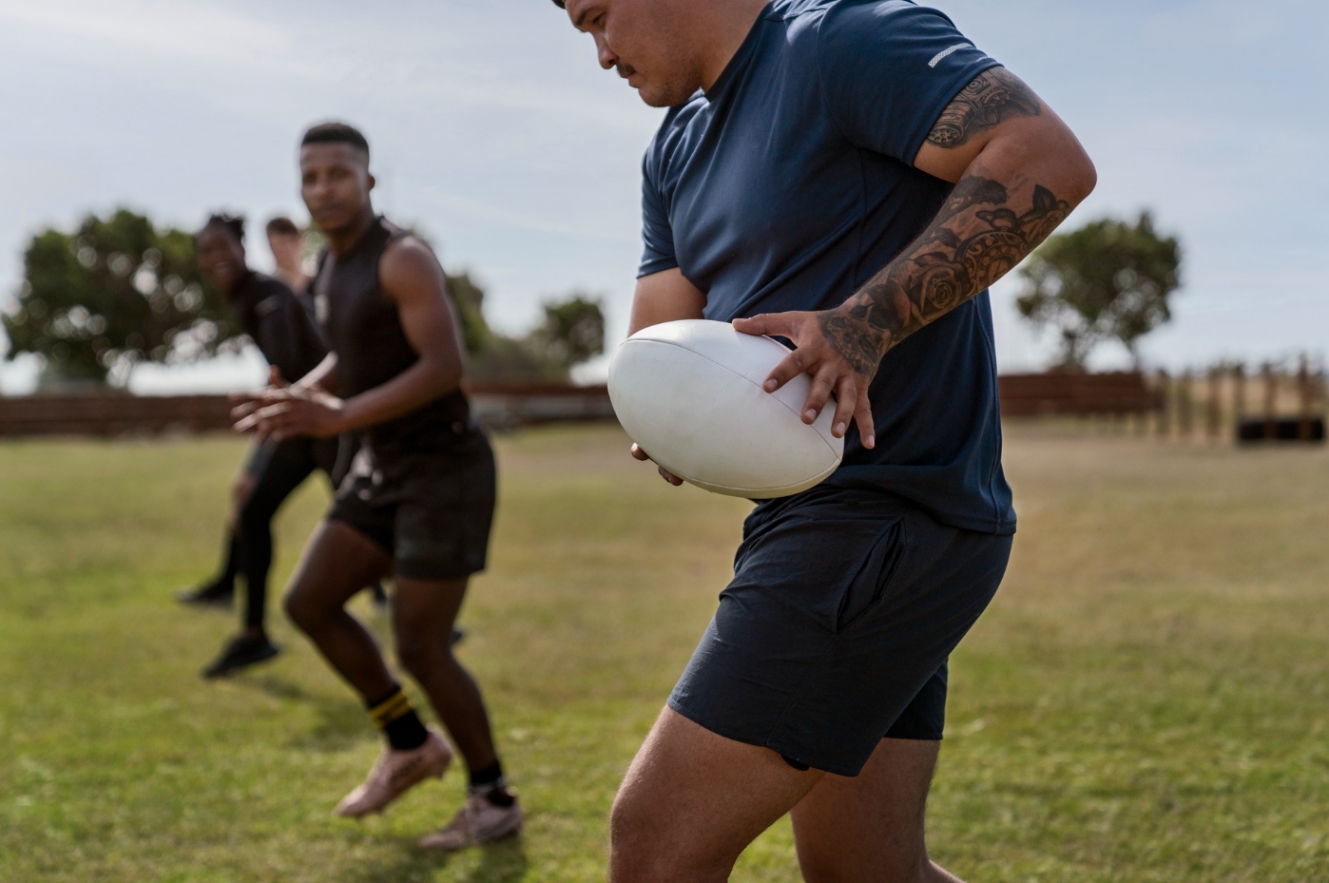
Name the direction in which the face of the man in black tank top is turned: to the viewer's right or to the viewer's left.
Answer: to the viewer's left

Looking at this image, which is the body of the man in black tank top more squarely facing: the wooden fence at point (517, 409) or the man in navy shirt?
the man in navy shirt

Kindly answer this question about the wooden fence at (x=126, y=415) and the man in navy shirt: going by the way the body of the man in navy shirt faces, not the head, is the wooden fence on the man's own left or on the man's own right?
on the man's own right

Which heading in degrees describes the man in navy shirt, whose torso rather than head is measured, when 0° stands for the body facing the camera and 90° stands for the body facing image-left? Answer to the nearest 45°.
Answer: approximately 45°

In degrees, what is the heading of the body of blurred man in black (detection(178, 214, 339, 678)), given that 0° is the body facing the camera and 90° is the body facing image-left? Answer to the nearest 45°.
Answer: approximately 45°

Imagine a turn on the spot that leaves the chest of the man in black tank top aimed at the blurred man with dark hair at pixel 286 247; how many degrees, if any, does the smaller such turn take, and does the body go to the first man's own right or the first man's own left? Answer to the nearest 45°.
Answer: approximately 135° to the first man's own right

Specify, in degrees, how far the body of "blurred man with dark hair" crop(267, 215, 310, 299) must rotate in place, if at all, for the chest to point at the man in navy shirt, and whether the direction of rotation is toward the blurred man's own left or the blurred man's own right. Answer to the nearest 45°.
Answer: approximately 45° to the blurred man's own left

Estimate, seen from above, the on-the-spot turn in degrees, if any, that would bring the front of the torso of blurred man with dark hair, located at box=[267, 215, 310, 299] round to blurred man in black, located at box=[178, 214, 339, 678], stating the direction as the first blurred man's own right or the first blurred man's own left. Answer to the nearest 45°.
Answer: approximately 45° to the first blurred man's own left

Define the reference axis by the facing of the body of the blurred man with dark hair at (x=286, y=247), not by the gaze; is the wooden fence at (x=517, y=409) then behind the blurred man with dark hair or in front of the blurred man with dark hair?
behind

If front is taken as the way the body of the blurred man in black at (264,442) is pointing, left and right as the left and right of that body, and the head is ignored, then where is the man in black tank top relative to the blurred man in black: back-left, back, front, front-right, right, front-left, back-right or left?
front-left

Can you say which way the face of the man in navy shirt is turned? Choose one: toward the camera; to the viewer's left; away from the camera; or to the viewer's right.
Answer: to the viewer's left

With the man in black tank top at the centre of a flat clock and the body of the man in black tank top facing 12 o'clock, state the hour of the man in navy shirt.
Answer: The man in navy shirt is roughly at 10 o'clock from the man in black tank top.

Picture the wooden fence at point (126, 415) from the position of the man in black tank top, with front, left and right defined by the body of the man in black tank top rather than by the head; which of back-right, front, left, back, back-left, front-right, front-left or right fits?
back-right

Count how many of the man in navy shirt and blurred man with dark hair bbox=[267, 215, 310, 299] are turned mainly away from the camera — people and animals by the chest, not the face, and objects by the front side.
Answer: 0
